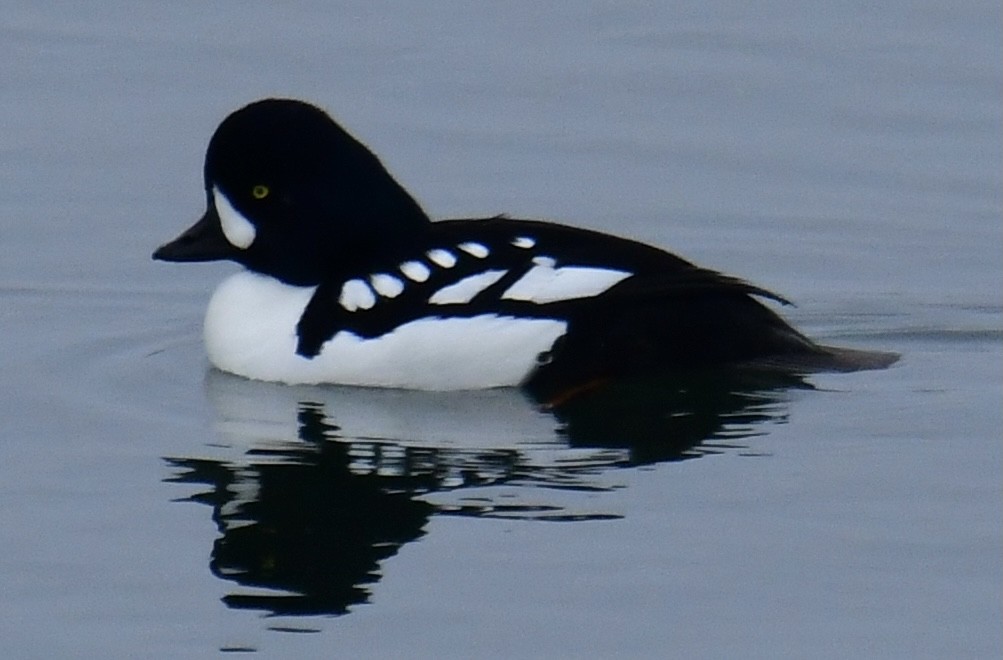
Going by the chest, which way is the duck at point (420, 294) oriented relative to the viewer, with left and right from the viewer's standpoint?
facing to the left of the viewer
